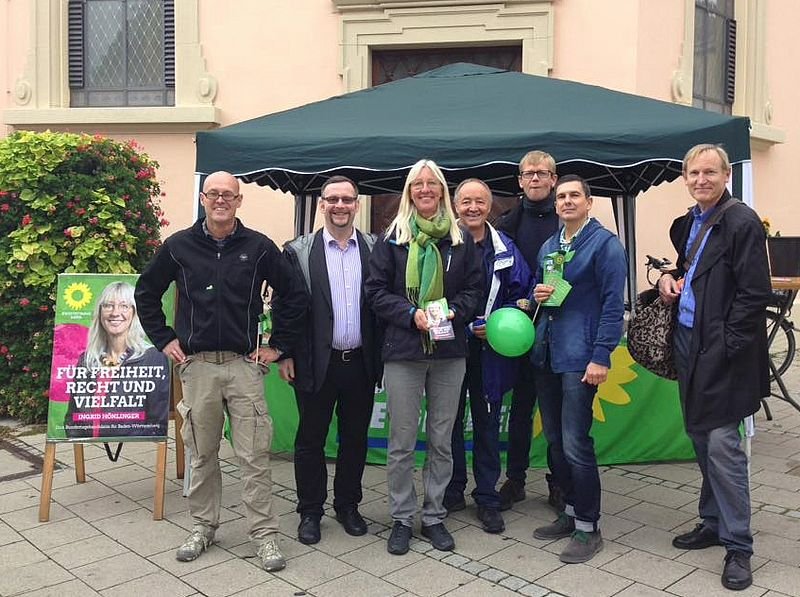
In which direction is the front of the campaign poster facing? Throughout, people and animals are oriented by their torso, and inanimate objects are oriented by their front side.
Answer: toward the camera

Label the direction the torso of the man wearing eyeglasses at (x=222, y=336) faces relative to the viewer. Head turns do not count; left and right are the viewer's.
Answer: facing the viewer

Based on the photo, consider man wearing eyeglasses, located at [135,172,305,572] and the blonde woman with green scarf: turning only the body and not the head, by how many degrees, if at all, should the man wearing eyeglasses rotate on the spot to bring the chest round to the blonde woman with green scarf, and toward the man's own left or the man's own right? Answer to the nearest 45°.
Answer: approximately 90° to the man's own left

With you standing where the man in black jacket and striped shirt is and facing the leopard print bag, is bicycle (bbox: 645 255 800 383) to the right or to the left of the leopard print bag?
left

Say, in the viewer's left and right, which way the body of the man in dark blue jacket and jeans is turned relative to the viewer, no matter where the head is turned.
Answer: facing the viewer and to the left of the viewer

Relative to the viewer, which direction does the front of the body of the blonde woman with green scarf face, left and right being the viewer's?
facing the viewer

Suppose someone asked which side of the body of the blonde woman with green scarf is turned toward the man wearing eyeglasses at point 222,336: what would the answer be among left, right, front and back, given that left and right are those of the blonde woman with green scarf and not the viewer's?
right

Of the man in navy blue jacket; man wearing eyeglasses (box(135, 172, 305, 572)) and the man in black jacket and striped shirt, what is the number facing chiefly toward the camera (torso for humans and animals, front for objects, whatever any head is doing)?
3

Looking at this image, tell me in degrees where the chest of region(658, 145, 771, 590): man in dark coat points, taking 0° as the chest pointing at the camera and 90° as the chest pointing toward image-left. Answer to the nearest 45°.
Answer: approximately 45°
